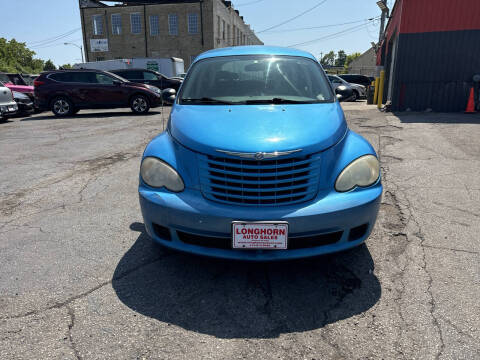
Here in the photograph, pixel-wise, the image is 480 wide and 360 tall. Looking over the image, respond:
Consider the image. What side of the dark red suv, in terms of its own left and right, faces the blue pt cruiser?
right

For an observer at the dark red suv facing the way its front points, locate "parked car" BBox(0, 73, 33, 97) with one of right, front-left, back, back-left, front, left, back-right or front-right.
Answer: back-left

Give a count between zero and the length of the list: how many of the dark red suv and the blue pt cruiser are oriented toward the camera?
1

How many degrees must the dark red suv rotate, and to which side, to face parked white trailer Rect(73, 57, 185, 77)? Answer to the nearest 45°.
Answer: approximately 90° to its left

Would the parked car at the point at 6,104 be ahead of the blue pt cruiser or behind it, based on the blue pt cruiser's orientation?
behind

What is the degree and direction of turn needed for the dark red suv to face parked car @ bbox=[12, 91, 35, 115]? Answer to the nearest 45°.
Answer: approximately 135° to its left

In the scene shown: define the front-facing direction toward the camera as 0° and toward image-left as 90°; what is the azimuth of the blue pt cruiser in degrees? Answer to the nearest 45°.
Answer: approximately 0°

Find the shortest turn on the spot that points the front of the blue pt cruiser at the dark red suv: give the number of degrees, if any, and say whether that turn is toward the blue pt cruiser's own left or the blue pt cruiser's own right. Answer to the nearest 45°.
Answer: approximately 135° to the blue pt cruiser's own right

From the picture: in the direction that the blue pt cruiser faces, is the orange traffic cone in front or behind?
behind

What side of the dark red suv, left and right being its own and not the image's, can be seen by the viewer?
right
